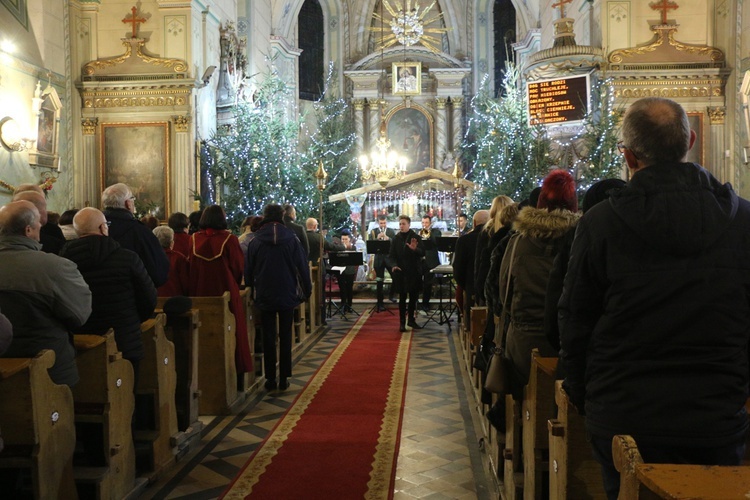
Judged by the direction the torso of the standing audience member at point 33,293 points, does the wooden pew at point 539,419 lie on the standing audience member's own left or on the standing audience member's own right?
on the standing audience member's own right

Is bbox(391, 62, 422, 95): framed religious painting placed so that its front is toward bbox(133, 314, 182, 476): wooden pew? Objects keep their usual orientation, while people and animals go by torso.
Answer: yes

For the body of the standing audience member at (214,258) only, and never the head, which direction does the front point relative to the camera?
away from the camera

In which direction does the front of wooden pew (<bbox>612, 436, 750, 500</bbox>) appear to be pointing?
away from the camera

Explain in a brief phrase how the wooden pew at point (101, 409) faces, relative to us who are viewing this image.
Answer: facing away from the viewer and to the right of the viewer

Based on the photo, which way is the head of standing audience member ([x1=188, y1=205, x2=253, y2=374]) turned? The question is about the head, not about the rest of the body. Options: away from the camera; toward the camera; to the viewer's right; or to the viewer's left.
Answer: away from the camera

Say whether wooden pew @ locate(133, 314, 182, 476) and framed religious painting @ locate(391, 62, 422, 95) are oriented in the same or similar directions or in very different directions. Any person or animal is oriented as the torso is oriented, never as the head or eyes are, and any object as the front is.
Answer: very different directions

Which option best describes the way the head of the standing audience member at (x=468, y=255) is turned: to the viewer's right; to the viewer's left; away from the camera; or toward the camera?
away from the camera

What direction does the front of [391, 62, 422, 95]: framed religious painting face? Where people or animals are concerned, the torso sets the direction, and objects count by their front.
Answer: toward the camera

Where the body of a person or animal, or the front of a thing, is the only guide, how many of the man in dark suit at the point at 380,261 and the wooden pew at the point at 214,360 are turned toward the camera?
1

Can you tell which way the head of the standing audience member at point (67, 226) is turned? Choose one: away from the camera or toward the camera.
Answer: away from the camera

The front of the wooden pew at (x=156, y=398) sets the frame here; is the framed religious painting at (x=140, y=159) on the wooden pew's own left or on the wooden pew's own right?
on the wooden pew's own left

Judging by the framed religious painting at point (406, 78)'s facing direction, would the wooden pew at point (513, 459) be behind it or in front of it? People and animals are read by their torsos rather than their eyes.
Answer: in front

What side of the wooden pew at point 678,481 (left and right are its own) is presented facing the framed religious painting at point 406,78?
front

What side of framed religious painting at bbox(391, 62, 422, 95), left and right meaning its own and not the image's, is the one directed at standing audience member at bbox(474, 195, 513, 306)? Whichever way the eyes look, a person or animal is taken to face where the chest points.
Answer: front

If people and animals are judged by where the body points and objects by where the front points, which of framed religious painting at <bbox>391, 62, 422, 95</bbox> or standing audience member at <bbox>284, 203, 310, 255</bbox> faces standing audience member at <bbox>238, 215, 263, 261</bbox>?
the framed religious painting

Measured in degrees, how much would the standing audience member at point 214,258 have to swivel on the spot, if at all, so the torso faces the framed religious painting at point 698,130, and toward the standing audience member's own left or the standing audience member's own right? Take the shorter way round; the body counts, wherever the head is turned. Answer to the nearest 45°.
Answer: approximately 45° to the standing audience member's own right
